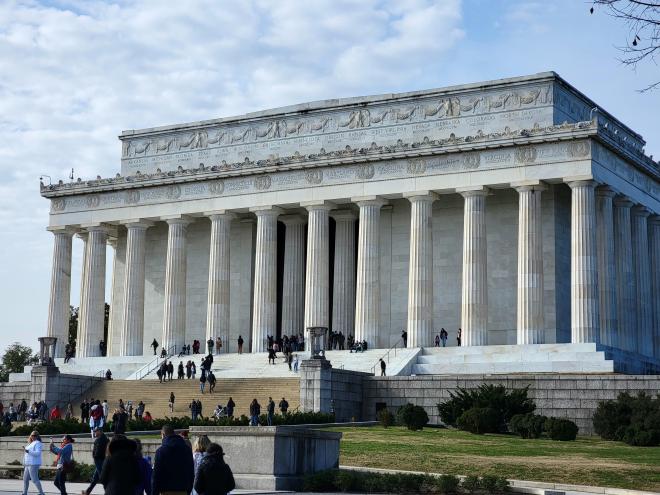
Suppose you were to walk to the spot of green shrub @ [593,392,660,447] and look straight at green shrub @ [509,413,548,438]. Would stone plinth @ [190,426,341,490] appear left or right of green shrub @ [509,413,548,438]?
left

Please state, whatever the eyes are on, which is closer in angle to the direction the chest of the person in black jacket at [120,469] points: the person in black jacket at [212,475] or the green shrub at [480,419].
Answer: the green shrub

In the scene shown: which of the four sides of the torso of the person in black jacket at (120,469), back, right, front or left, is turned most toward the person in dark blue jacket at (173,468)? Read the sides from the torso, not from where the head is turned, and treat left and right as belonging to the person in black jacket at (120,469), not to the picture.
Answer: right

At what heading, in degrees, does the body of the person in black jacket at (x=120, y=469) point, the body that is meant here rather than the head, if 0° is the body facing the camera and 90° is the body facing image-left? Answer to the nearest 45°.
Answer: approximately 180°

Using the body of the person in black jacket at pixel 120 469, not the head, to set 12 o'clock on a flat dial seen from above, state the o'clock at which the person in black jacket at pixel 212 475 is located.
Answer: the person in black jacket at pixel 212 475 is roughly at 4 o'clock from the person in black jacket at pixel 120 469.

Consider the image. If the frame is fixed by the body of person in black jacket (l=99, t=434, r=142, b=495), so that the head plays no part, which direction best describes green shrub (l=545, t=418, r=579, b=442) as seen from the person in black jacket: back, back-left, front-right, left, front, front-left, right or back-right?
front-right

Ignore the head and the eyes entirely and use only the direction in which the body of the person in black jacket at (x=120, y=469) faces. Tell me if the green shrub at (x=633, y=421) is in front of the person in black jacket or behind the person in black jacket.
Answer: in front

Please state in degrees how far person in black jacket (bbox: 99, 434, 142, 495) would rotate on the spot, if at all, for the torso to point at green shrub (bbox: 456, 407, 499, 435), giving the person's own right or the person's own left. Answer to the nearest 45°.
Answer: approximately 45° to the person's own right

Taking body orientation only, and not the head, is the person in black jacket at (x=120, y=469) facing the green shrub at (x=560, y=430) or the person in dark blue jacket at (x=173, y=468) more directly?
the green shrub

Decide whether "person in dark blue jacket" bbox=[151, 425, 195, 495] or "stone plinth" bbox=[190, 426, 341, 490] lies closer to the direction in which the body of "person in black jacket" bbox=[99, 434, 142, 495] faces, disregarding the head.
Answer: the stone plinth

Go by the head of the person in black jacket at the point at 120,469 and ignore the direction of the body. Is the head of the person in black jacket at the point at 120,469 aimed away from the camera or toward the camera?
away from the camera

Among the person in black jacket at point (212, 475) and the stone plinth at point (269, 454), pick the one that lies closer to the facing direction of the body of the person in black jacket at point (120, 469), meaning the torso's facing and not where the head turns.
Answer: the stone plinth
